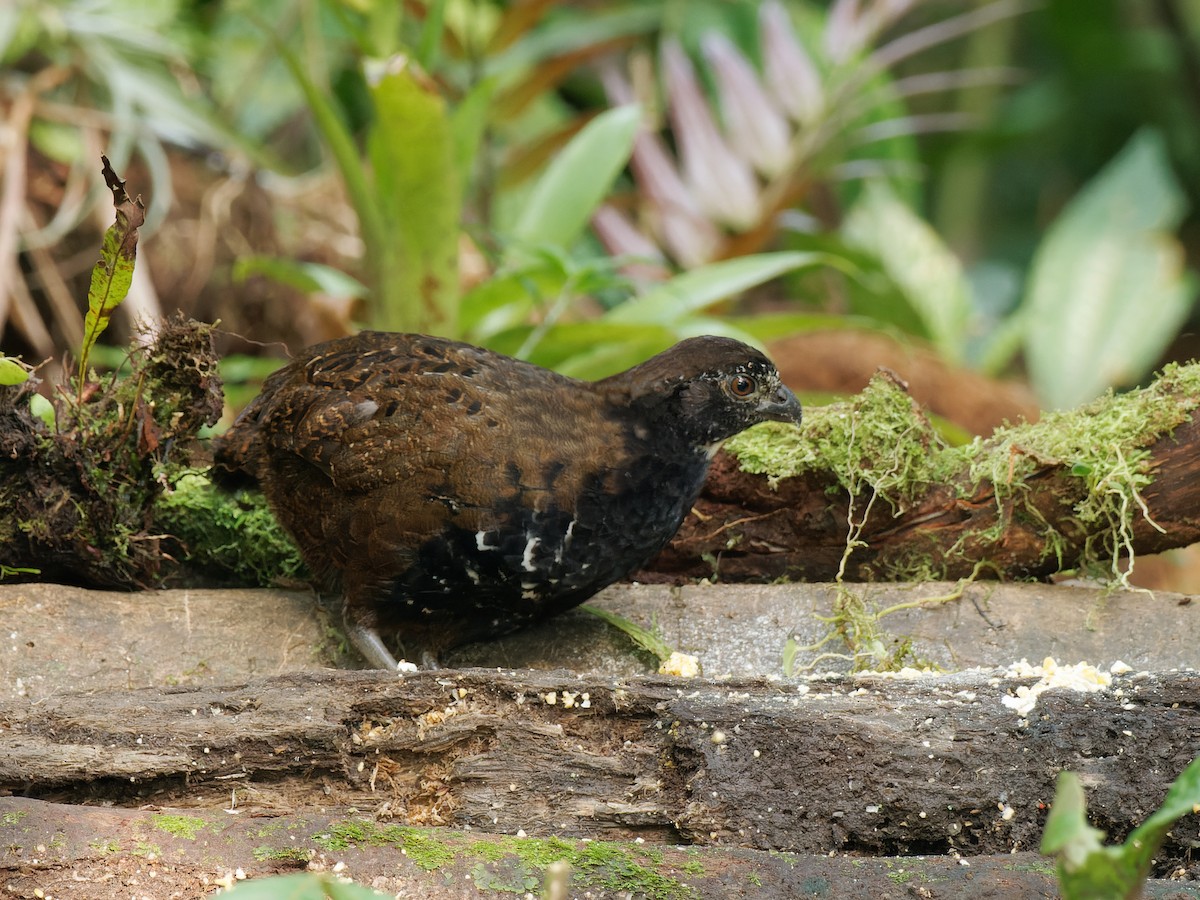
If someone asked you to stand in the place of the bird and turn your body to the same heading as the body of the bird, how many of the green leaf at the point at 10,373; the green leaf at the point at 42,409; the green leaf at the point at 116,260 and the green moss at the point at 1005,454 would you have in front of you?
1

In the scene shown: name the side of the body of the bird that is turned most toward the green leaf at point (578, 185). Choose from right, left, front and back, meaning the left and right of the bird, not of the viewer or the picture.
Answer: left

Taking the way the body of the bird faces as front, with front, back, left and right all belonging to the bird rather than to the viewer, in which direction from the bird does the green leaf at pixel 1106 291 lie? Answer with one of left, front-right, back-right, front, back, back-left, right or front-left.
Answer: front-left

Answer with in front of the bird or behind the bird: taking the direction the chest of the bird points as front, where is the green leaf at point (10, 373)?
behind

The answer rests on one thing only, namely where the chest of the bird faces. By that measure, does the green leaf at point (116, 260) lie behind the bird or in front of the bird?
behind

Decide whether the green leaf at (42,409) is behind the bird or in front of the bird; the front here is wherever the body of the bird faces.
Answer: behind

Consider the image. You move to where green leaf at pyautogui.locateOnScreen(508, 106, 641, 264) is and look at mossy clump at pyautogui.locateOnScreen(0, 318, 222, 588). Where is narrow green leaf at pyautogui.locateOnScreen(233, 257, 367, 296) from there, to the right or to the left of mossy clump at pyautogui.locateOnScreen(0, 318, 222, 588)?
right

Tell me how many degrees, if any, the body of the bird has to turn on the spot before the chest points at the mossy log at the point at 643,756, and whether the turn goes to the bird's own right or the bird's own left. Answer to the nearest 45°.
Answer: approximately 45° to the bird's own right

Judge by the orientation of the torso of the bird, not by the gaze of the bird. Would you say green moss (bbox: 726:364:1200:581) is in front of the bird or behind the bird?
in front

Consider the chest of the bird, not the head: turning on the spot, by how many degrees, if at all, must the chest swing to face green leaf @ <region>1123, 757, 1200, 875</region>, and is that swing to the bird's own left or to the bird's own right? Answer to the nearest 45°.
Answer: approximately 45° to the bird's own right

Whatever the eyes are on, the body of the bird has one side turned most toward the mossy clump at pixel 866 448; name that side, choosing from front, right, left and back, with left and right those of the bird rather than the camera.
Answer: front

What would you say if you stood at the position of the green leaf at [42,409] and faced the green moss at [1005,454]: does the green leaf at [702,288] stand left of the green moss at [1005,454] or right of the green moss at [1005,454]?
left

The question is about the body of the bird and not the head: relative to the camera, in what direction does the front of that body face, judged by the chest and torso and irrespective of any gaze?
to the viewer's right
